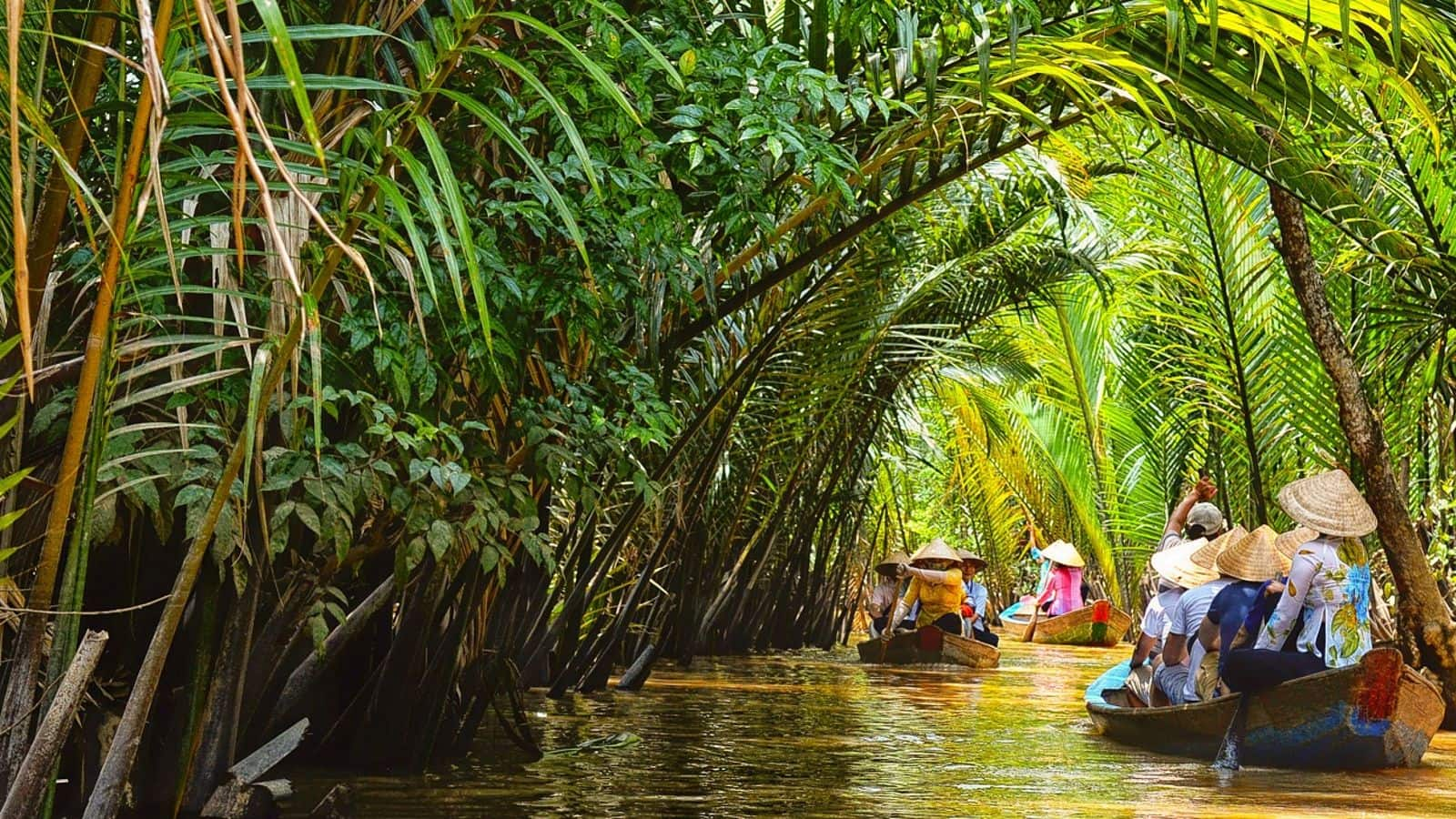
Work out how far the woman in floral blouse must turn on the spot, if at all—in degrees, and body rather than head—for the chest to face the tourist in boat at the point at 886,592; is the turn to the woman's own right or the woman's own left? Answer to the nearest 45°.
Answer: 0° — they already face them

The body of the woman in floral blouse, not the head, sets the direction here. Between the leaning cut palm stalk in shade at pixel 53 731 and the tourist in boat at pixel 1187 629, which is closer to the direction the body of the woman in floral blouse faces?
the tourist in boat

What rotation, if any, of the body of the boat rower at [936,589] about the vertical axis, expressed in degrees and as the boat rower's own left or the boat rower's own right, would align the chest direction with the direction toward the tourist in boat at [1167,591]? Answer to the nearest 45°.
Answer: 0° — they already face them

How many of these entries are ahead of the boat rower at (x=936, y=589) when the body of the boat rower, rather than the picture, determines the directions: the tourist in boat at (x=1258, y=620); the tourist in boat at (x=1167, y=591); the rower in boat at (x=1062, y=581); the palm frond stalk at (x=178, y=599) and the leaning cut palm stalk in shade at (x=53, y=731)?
4

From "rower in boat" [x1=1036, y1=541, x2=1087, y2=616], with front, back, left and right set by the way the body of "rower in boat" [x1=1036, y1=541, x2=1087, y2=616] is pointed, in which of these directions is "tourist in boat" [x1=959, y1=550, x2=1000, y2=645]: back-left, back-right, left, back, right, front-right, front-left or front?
back-left

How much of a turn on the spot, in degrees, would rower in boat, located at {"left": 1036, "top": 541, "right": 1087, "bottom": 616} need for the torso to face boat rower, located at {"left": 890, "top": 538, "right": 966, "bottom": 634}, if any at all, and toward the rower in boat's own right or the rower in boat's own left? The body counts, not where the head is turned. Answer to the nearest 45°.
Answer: approximately 135° to the rower in boat's own left

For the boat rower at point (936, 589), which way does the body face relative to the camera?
toward the camera

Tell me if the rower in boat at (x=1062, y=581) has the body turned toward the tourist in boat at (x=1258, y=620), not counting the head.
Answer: no

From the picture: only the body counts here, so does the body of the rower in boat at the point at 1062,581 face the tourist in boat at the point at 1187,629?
no

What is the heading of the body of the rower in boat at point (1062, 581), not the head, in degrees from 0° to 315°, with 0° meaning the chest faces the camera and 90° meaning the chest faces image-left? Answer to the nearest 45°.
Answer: approximately 135°

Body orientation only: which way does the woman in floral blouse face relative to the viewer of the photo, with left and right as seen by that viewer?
facing away from the viewer and to the left of the viewer

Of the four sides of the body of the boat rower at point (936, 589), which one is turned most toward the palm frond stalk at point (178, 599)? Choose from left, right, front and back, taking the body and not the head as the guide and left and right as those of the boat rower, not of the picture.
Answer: front

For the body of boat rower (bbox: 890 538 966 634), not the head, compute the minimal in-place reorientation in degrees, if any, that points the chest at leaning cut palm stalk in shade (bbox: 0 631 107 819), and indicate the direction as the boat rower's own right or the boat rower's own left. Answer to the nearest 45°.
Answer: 0° — they already face it
